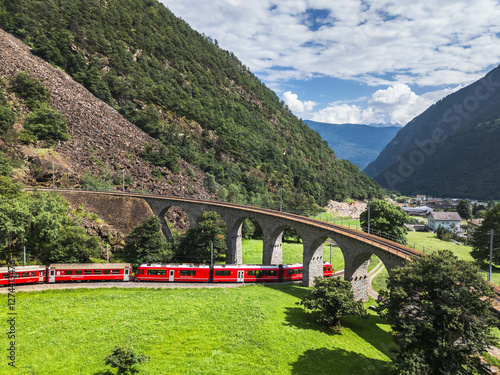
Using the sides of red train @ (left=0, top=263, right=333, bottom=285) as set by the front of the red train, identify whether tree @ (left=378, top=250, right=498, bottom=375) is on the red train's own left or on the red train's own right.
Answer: on the red train's own right

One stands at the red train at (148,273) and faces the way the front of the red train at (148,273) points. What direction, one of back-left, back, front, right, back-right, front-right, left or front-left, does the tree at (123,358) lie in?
right

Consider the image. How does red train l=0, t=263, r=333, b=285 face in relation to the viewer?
to the viewer's right

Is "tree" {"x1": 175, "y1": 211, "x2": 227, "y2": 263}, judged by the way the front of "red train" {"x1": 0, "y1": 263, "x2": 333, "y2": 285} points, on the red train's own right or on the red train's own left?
on the red train's own left

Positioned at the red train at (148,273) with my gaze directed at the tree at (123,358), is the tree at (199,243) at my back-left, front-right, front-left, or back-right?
back-left
